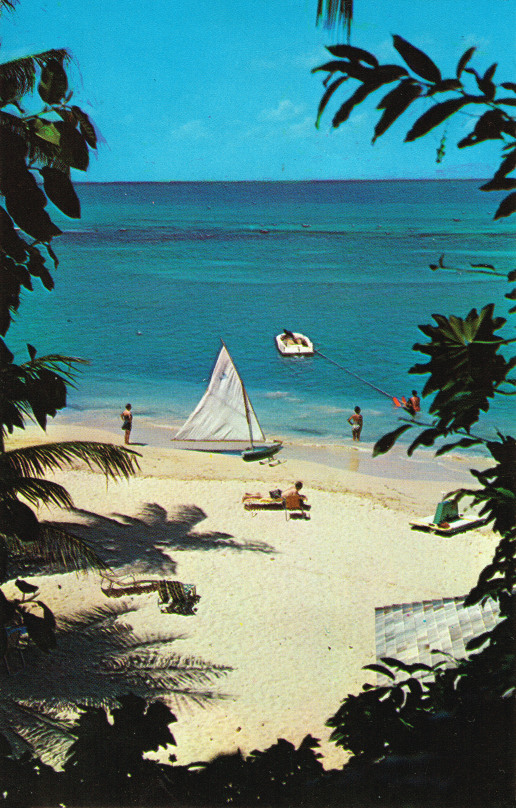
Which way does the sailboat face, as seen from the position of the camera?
facing to the right of the viewer

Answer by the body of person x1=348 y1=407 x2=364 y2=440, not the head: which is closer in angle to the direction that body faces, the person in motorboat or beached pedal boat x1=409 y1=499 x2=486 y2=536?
the person in motorboat

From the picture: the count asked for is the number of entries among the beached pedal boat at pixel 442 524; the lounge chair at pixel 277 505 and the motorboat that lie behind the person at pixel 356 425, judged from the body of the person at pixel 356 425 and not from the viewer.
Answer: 2

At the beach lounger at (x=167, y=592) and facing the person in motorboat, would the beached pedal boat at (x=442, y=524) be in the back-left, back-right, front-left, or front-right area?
front-right

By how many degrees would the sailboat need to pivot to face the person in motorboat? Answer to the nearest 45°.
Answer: approximately 90° to its left

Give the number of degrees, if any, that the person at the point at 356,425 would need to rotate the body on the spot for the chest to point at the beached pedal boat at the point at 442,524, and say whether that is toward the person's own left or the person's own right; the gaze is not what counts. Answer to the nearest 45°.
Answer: approximately 180°

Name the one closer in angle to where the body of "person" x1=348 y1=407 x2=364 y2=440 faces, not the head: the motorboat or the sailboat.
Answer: the motorboat

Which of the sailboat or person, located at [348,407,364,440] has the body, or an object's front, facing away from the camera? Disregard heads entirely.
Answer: the person

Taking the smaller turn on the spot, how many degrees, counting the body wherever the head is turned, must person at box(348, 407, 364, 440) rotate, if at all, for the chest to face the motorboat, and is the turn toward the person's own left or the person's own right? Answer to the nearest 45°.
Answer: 0° — they already face it

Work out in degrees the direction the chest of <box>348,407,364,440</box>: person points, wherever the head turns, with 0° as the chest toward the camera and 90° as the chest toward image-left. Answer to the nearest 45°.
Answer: approximately 180°

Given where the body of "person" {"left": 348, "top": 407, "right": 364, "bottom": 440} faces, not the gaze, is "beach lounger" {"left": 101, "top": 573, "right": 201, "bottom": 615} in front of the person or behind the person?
behind

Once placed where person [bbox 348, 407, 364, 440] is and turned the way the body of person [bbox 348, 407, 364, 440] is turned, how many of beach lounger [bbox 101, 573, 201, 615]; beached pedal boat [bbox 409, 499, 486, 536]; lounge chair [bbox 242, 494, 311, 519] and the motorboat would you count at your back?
3

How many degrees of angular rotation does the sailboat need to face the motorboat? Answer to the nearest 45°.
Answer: approximately 90° to its left

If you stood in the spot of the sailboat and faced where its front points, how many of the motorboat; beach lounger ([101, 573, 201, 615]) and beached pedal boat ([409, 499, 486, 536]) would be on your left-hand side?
1
